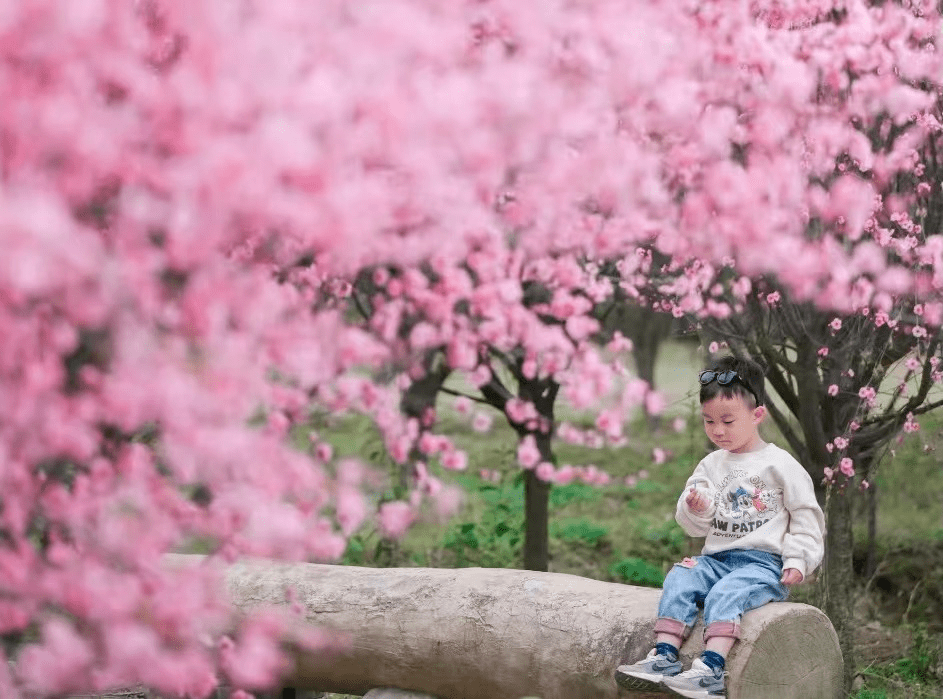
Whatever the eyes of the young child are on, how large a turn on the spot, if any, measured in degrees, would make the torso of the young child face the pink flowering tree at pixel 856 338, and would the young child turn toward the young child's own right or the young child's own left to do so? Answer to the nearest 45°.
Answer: approximately 135° to the young child's own right

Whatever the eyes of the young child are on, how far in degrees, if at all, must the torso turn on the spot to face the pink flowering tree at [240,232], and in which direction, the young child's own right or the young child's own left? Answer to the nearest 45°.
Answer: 0° — they already face it

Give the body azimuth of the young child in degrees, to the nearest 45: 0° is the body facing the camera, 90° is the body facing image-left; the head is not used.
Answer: approximately 45°
